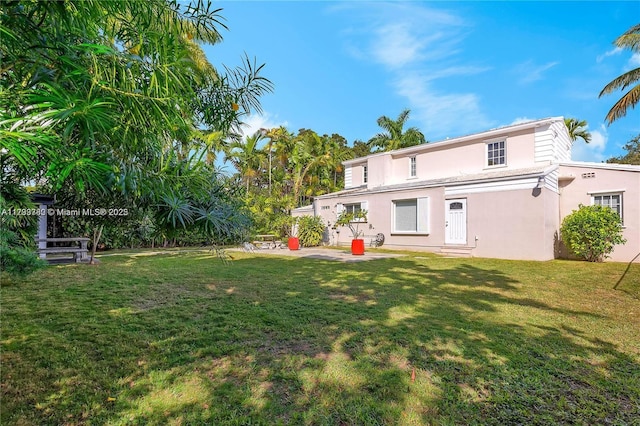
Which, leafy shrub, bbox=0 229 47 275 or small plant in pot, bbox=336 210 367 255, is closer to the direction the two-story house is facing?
the leafy shrub

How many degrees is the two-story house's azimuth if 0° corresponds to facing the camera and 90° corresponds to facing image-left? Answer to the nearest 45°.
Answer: approximately 45°

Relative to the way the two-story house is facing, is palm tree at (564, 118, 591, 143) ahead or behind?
behind

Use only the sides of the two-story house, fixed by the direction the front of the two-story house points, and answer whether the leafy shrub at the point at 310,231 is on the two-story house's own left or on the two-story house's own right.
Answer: on the two-story house's own right

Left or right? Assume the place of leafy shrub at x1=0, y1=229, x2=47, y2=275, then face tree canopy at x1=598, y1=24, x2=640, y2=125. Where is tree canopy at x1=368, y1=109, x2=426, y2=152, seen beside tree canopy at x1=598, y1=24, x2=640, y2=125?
left

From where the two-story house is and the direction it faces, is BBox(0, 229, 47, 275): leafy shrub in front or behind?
in front

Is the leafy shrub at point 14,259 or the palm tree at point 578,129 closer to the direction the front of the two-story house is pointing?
the leafy shrub
